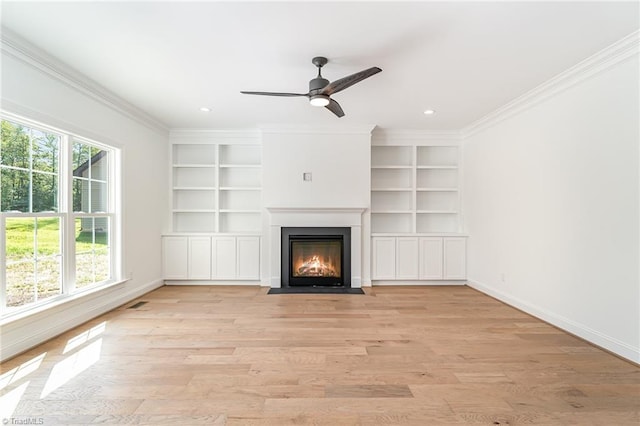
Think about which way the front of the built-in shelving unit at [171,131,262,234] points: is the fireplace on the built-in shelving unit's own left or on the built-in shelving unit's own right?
on the built-in shelving unit's own left

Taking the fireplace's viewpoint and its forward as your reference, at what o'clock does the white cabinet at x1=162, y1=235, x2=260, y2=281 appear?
The white cabinet is roughly at 3 o'clock from the fireplace.

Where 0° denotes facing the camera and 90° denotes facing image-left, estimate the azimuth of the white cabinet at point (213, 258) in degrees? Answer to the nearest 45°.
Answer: approximately 0°

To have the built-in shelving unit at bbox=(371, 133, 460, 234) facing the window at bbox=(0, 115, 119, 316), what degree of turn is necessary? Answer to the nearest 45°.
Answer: approximately 45° to its right

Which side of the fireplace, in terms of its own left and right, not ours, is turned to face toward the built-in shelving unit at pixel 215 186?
right

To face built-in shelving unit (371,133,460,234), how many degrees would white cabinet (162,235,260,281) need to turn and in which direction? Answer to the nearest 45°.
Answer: approximately 90° to its left

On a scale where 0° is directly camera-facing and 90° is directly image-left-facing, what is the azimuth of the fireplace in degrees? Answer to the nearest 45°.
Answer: approximately 0°

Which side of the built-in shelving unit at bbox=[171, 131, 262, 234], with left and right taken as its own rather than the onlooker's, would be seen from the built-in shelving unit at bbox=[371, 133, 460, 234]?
left
